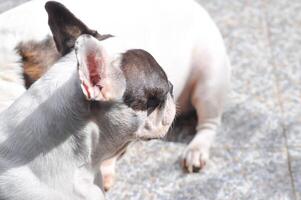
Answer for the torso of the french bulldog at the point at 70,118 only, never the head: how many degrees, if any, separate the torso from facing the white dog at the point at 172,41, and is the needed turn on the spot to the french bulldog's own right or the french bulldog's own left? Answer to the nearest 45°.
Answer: approximately 45° to the french bulldog's own left

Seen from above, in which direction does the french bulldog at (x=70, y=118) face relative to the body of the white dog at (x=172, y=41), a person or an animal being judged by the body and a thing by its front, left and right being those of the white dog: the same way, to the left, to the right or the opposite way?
the opposite way
